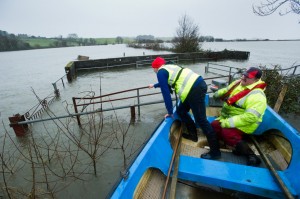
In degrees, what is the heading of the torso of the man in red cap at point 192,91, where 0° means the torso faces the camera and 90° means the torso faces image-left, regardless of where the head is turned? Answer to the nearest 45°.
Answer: approximately 90°

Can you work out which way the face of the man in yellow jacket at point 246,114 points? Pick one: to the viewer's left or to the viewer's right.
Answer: to the viewer's left

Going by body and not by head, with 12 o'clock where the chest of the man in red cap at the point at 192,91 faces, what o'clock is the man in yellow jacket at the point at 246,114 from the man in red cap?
The man in yellow jacket is roughly at 6 o'clock from the man in red cap.
